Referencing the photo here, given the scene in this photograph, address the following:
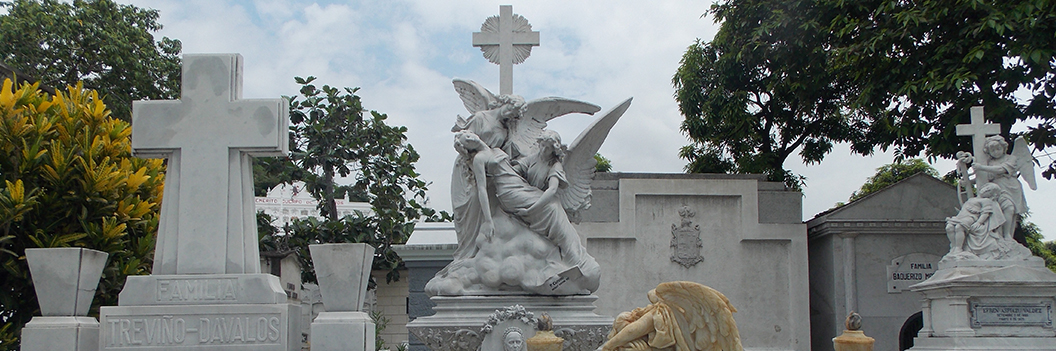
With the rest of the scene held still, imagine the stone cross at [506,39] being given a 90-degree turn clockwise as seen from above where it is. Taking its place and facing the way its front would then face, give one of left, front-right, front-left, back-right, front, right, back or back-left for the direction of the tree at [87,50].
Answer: front-right

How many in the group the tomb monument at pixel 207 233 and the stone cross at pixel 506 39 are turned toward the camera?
2

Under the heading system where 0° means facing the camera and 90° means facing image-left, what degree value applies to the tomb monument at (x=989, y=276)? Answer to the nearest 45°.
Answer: approximately 0°

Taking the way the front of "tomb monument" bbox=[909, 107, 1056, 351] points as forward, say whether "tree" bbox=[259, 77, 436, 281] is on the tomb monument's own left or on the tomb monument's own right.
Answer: on the tomb monument's own right

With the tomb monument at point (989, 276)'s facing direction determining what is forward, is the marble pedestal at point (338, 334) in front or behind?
in front

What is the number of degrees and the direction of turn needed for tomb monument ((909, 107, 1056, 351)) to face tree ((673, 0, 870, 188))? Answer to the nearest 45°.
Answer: approximately 135° to its right

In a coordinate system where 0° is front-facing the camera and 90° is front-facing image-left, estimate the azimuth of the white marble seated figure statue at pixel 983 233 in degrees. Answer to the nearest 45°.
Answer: approximately 45°

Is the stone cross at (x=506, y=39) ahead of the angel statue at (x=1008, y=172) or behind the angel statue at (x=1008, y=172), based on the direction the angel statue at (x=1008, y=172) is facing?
ahead

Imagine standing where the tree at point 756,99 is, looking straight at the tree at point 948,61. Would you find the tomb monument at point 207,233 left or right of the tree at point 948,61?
right

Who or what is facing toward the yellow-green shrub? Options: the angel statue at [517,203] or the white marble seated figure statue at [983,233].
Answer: the white marble seated figure statue

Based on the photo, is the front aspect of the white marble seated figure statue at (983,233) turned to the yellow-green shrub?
yes

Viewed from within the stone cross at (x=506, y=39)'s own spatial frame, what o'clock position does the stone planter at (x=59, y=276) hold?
The stone planter is roughly at 1 o'clock from the stone cross.
